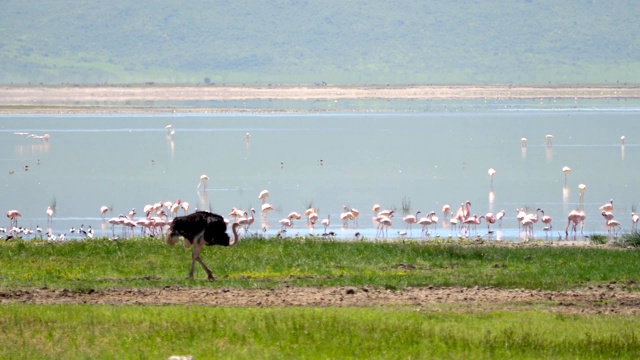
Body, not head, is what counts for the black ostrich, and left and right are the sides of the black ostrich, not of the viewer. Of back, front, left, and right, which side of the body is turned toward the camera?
right

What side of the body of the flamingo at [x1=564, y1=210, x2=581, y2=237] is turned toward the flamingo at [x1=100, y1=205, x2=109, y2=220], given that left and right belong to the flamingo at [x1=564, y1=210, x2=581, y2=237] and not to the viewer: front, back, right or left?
front

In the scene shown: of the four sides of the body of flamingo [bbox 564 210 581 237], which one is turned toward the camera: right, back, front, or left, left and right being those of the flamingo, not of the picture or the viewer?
left

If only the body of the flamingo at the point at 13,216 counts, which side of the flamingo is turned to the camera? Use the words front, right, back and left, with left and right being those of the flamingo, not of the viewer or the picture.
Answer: left

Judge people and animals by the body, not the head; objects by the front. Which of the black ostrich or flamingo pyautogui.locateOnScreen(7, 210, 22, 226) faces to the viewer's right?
the black ostrich

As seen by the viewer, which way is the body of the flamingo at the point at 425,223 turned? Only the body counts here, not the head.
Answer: to the viewer's right

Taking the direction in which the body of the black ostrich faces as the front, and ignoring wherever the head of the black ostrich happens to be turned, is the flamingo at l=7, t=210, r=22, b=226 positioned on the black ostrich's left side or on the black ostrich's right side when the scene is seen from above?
on the black ostrich's left side

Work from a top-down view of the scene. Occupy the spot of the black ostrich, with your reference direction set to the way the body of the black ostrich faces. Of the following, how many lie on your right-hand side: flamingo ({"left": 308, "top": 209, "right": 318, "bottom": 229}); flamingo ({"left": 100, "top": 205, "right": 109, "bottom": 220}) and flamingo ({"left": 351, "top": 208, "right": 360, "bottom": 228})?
0

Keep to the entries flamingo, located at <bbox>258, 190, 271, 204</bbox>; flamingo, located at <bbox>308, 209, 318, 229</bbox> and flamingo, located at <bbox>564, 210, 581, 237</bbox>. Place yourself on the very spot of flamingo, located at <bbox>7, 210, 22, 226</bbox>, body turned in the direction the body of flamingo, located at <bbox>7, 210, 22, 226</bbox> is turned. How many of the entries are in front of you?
0
